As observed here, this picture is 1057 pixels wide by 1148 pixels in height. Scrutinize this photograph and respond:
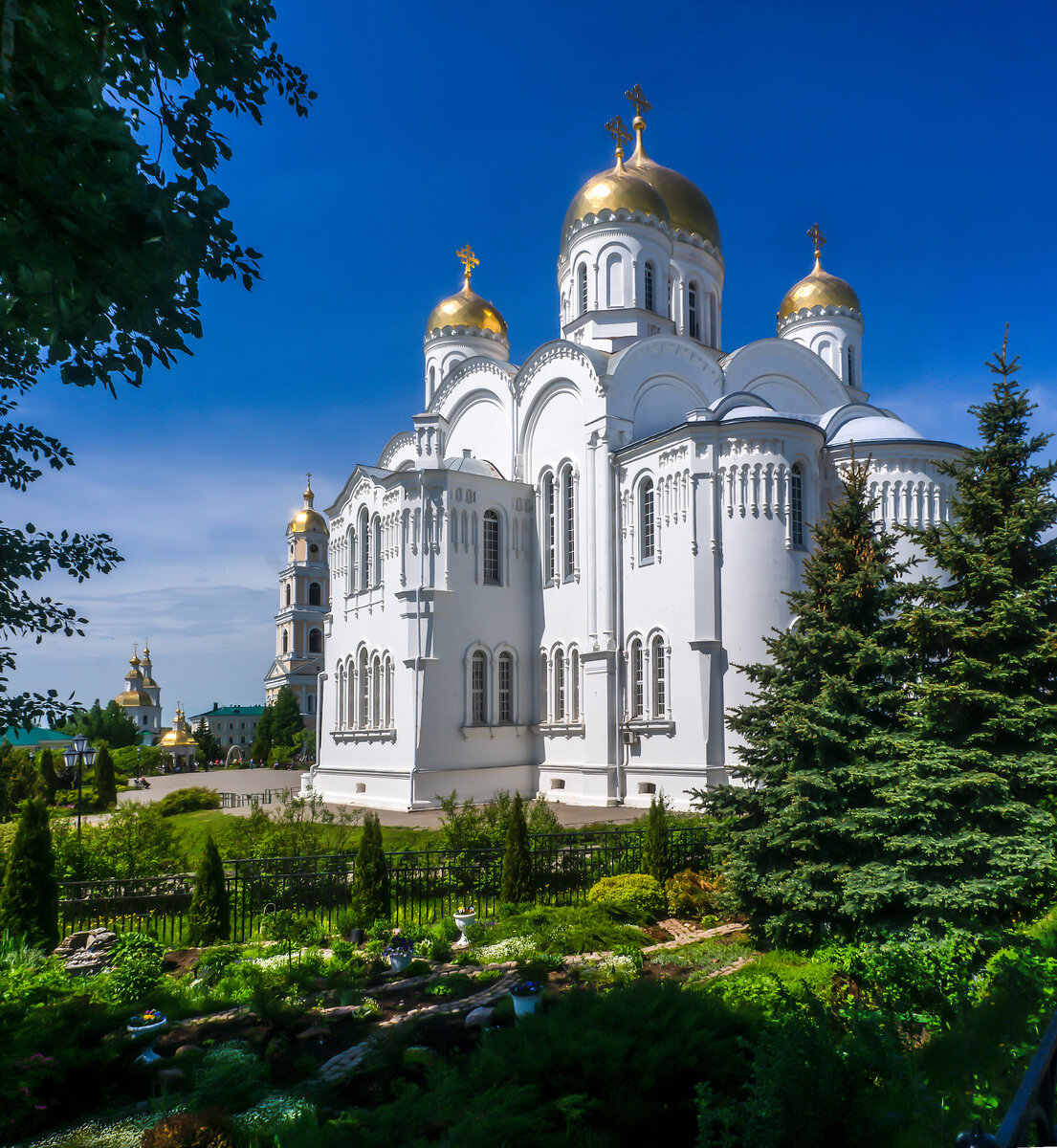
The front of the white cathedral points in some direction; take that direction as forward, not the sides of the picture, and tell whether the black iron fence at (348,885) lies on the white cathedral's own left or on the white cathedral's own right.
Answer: on the white cathedral's own left

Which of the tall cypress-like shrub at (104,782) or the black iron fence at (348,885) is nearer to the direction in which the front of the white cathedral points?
the tall cypress-like shrub

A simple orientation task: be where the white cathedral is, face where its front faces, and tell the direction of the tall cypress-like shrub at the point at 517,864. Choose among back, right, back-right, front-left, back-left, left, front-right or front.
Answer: back-left

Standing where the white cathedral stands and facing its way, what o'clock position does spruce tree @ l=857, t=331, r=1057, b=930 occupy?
The spruce tree is roughly at 7 o'clock from the white cathedral.

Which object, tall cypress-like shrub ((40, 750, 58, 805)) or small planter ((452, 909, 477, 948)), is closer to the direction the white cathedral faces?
the tall cypress-like shrub

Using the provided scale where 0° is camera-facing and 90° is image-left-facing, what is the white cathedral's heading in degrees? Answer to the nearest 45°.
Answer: approximately 135°
